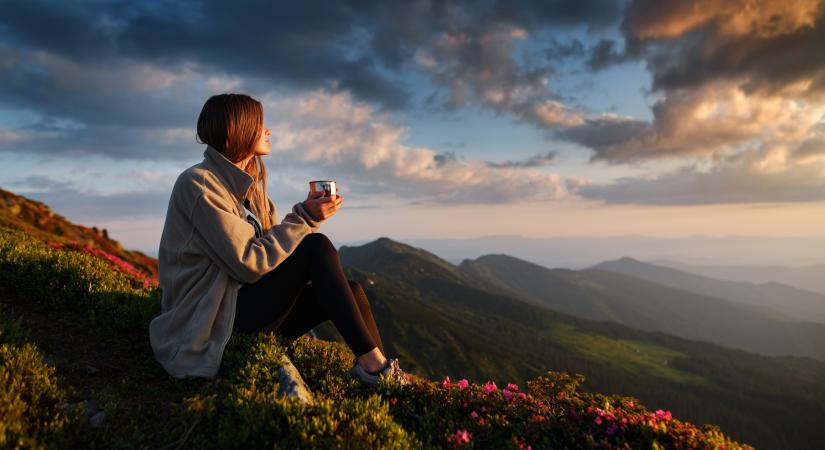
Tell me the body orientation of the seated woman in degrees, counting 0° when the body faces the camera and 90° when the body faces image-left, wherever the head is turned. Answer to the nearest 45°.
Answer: approximately 270°

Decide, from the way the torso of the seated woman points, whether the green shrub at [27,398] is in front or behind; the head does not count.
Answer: behind
